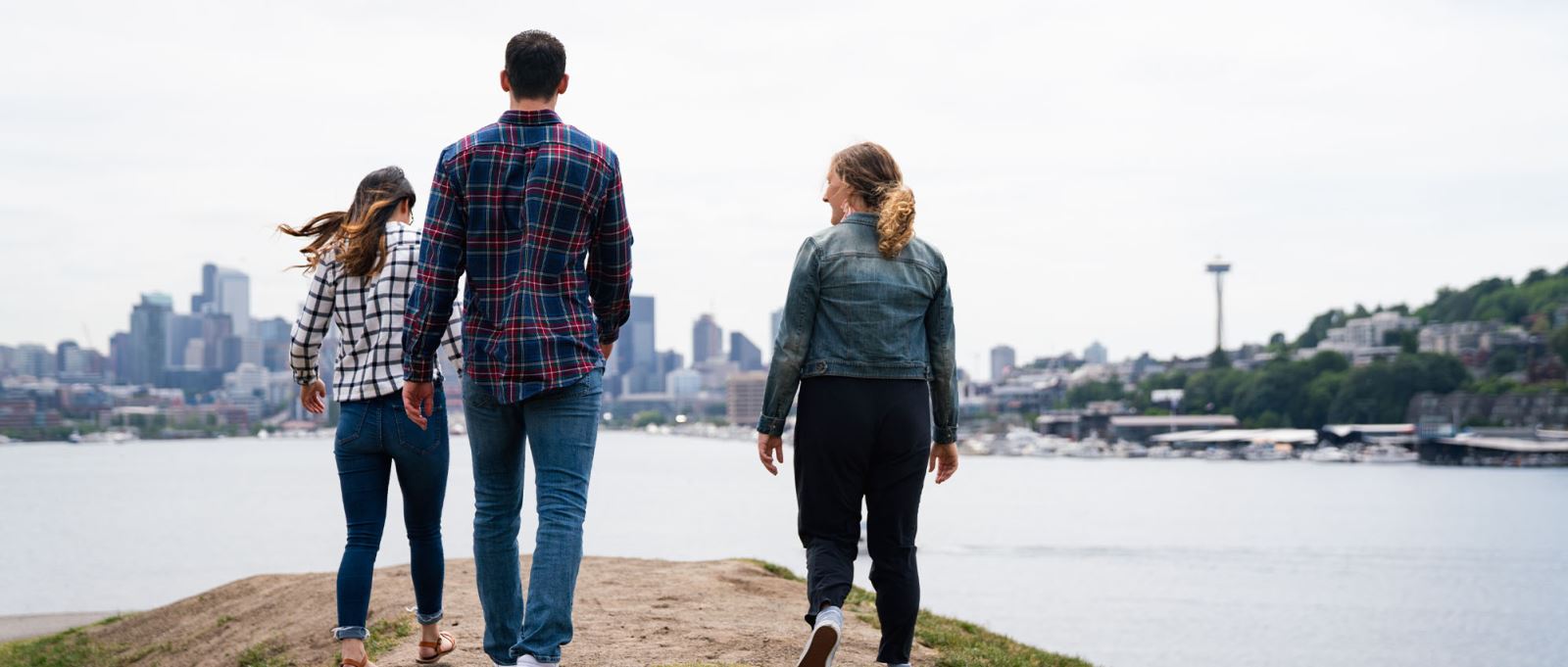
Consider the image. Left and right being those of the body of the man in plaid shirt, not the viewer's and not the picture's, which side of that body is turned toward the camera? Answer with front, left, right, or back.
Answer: back

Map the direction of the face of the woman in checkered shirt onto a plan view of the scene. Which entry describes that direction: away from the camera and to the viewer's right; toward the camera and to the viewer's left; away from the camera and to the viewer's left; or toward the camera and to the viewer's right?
away from the camera and to the viewer's right

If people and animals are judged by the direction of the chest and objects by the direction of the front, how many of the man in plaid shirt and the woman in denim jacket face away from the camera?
2

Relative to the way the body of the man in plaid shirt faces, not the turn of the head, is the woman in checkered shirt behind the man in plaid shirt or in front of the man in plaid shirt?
in front

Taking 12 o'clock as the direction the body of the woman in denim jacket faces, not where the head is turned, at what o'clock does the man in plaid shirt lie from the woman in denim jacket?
The man in plaid shirt is roughly at 8 o'clock from the woman in denim jacket.

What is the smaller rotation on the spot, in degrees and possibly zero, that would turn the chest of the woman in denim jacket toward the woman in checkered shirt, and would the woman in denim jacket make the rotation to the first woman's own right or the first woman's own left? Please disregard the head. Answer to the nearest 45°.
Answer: approximately 90° to the first woman's own left

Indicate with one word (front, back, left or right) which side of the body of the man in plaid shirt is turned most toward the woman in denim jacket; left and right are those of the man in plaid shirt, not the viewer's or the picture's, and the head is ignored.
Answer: right

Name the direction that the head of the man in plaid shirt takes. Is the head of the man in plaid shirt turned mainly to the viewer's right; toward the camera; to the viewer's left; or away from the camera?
away from the camera

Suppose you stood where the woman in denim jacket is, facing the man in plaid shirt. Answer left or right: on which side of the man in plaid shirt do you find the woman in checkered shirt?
right

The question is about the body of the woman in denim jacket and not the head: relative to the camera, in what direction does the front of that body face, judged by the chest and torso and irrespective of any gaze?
away from the camera
